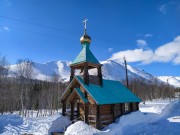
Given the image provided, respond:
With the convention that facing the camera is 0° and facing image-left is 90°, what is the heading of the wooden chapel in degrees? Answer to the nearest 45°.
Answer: approximately 45°
